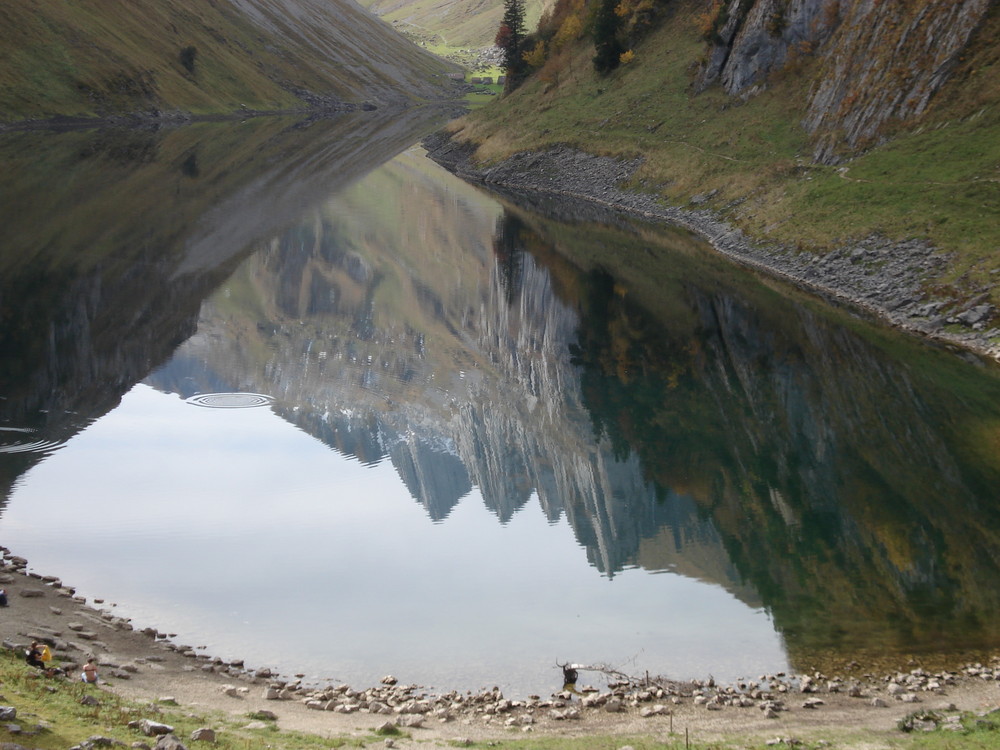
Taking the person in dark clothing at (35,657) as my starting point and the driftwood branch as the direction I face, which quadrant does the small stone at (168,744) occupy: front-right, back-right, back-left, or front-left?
front-right

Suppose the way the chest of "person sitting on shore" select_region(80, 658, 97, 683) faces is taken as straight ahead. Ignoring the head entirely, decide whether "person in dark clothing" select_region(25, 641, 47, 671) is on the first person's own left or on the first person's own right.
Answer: on the first person's own left

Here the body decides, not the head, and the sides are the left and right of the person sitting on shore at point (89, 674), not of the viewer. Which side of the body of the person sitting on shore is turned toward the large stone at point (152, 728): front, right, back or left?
back

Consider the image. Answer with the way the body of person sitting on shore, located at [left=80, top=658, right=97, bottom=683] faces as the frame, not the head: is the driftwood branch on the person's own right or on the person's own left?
on the person's own right

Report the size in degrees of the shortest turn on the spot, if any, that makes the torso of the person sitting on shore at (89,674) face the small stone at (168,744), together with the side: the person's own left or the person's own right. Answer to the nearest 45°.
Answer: approximately 180°

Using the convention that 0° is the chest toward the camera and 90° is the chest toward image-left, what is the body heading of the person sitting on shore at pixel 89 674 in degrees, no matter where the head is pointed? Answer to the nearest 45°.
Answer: approximately 180°
